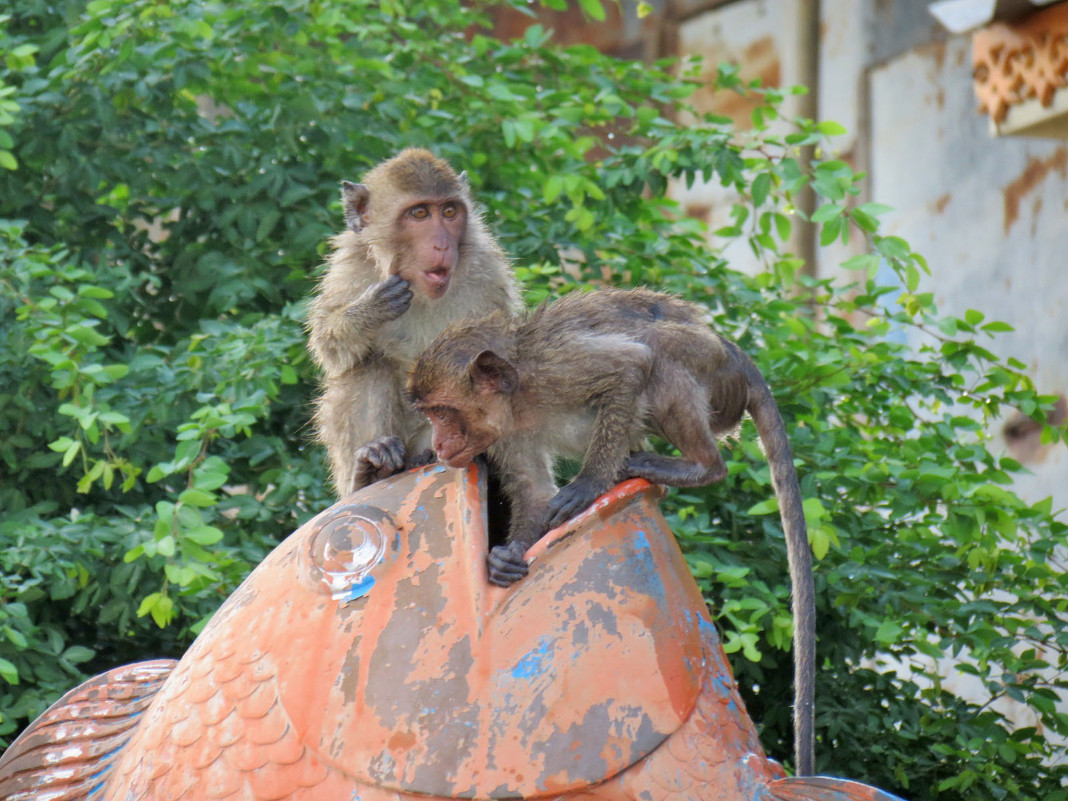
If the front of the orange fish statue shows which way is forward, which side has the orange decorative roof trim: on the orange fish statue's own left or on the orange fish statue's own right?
on the orange fish statue's own left

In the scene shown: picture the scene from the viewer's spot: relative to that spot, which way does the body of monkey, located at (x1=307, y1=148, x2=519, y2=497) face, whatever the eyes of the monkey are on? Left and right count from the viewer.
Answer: facing the viewer and to the right of the viewer

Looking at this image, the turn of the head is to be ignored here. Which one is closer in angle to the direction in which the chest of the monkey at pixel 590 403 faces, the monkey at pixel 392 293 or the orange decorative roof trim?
the monkey

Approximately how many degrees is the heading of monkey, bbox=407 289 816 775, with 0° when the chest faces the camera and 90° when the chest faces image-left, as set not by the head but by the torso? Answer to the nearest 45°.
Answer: approximately 90°

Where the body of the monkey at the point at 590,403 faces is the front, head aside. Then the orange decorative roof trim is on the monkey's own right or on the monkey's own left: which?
on the monkey's own right

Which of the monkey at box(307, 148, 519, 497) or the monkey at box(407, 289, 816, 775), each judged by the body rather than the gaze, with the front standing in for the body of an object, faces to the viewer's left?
the monkey at box(407, 289, 816, 775)

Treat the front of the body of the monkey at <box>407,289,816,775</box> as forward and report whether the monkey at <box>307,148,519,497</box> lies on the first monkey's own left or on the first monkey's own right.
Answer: on the first monkey's own right
